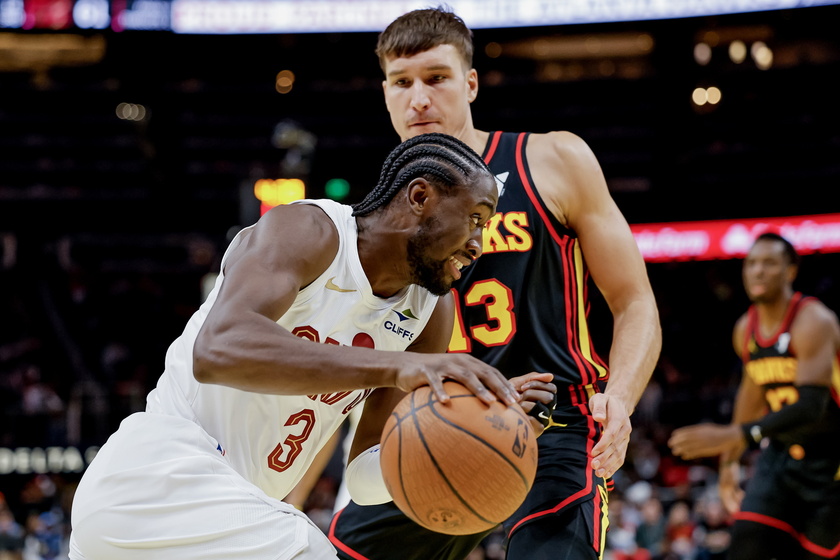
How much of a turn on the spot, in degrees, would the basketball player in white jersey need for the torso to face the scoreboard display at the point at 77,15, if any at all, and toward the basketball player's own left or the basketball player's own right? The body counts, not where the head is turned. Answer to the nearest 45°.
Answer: approximately 135° to the basketball player's own left

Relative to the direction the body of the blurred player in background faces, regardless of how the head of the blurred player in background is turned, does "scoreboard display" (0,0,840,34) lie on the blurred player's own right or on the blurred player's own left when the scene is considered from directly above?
on the blurred player's own right

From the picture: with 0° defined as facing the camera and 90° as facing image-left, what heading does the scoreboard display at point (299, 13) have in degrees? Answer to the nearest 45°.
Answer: approximately 0°

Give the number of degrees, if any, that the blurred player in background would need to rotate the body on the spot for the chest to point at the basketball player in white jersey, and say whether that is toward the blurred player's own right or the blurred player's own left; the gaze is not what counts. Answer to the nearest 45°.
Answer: approximately 45° to the blurred player's own left

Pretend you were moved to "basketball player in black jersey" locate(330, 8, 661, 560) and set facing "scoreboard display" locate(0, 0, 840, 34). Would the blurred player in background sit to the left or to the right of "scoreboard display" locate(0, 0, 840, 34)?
right

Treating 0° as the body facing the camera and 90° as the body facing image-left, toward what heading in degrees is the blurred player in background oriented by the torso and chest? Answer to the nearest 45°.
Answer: approximately 45°

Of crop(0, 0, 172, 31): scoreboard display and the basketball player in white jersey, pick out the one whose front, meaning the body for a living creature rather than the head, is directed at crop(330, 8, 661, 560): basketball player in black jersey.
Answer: the scoreboard display

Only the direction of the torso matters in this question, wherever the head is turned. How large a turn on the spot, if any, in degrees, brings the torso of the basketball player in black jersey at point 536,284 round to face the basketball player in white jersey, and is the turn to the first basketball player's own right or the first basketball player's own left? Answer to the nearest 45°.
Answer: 0° — they already face them

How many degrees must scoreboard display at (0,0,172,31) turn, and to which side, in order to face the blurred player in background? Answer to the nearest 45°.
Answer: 0° — it already faces them

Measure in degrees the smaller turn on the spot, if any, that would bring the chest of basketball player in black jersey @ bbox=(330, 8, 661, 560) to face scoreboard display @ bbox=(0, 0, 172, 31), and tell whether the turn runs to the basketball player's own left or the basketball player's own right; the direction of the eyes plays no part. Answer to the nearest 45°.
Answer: approximately 90° to the basketball player's own right

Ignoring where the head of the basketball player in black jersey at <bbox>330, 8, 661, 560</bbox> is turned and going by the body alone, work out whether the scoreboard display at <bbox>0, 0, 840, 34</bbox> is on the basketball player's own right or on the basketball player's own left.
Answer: on the basketball player's own right
